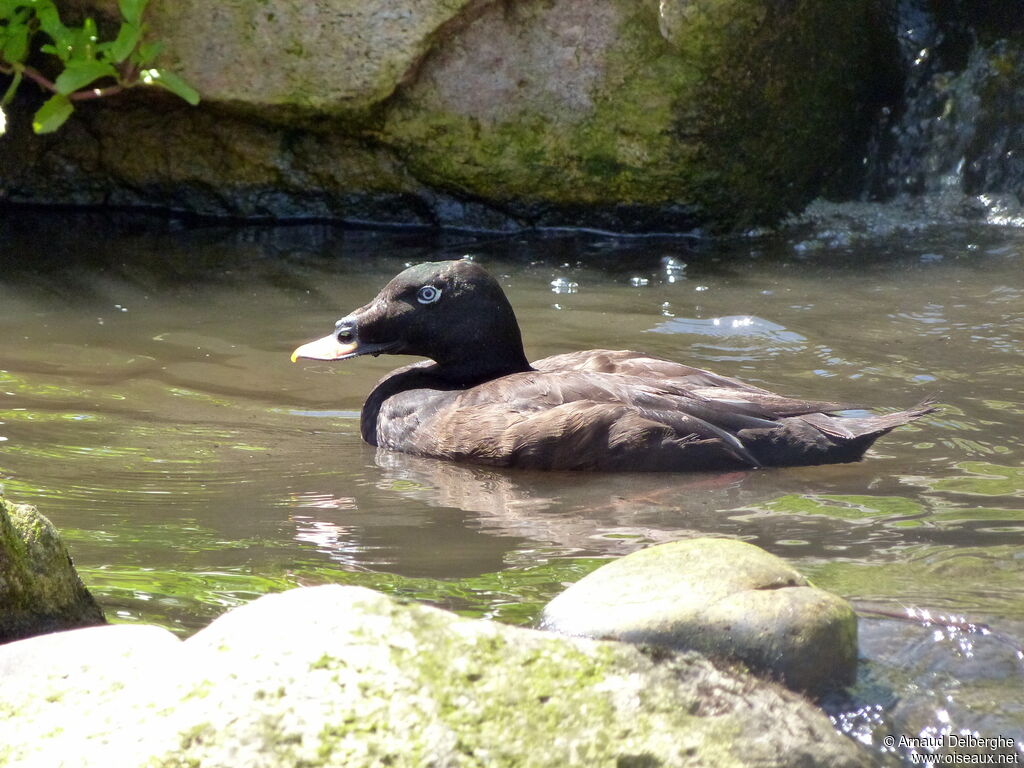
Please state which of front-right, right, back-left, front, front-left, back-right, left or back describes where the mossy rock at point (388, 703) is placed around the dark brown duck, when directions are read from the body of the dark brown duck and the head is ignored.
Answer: left

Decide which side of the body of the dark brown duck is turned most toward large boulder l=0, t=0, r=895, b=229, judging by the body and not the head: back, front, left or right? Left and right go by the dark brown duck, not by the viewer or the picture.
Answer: right

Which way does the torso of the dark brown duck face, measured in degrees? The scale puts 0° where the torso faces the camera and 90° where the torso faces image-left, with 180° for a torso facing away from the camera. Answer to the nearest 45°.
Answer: approximately 90°

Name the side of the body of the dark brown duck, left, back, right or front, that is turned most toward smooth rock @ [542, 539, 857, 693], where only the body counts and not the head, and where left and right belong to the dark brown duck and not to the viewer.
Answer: left

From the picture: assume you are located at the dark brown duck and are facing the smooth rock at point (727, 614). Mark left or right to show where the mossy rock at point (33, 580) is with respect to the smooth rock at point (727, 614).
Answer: right
